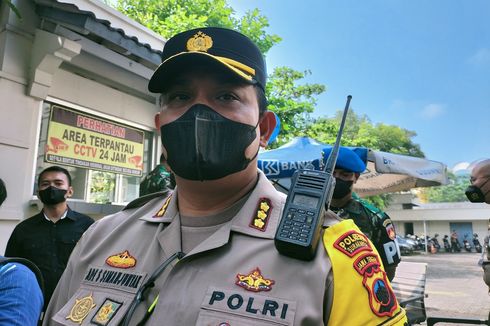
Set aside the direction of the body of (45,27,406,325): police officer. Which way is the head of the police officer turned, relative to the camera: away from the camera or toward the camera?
toward the camera

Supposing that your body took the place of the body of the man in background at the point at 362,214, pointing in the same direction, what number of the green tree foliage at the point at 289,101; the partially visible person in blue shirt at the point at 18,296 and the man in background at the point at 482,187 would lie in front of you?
1

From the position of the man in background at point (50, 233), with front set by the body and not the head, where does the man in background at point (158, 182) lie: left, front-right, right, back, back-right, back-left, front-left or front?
left

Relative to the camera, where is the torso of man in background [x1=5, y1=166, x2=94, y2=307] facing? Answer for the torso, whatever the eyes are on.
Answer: toward the camera

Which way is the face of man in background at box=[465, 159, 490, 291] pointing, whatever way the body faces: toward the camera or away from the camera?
toward the camera

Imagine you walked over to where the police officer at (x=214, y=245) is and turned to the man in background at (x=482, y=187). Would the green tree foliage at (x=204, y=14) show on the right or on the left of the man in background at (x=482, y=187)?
left

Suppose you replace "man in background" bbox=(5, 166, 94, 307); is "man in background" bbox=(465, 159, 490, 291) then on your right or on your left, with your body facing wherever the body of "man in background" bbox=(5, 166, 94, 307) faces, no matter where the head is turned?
on your left

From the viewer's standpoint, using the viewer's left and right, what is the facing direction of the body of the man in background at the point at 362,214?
facing the viewer and to the left of the viewer
